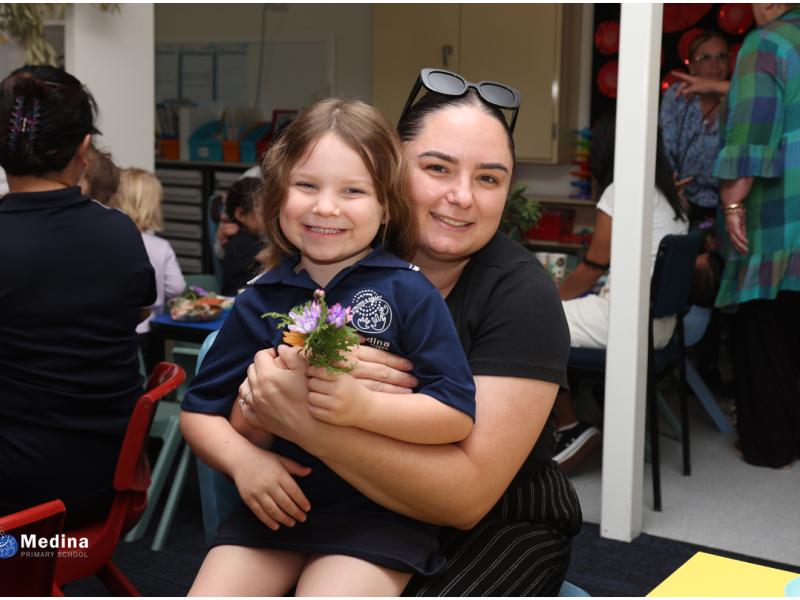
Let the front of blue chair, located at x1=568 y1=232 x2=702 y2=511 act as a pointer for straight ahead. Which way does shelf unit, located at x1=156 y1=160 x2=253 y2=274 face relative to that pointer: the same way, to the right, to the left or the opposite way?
to the left

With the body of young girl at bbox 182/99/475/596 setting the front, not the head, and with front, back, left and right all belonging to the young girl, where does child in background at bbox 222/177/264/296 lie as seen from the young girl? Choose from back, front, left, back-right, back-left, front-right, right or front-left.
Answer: back

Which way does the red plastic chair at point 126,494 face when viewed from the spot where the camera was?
facing to the left of the viewer

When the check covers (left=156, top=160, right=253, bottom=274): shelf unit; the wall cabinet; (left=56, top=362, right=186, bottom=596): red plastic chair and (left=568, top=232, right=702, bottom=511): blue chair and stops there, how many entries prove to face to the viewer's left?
2

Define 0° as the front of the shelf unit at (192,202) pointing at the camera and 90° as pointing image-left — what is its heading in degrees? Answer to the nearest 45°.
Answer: approximately 0°

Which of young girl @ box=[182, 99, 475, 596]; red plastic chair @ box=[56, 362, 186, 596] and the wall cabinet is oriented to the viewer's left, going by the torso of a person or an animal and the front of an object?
the red plastic chair

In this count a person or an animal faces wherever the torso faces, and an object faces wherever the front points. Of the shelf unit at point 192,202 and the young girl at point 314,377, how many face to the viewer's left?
0

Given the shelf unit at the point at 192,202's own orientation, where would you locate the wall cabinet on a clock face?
The wall cabinet is roughly at 10 o'clock from the shelf unit.

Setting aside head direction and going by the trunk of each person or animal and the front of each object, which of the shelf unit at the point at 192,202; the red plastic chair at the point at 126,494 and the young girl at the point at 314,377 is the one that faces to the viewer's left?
the red plastic chair

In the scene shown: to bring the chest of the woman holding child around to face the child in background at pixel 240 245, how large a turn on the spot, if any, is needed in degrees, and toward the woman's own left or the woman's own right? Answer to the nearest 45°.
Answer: approximately 135° to the woman's own right

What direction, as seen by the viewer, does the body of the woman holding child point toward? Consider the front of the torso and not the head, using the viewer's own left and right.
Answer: facing the viewer and to the left of the viewer

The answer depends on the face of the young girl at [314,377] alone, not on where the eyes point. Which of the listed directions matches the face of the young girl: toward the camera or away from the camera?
toward the camera

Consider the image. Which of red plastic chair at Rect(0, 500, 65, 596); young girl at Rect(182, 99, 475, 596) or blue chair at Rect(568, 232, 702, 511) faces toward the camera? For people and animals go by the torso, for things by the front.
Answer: the young girl

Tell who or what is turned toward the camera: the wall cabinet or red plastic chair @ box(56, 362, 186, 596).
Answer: the wall cabinet

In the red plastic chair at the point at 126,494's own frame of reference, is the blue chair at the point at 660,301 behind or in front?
behind

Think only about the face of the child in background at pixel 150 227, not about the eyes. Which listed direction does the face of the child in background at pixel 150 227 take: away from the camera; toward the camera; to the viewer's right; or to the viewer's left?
away from the camera
